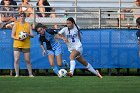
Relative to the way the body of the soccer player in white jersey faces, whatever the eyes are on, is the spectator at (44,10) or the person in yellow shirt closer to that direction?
the person in yellow shirt

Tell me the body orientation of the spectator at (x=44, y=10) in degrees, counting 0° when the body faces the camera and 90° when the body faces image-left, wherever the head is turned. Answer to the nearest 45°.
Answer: approximately 315°

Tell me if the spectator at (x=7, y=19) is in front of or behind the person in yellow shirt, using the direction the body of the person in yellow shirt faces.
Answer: behind

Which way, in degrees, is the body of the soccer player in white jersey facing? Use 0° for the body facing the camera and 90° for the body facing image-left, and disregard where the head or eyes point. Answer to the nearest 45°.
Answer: approximately 45°

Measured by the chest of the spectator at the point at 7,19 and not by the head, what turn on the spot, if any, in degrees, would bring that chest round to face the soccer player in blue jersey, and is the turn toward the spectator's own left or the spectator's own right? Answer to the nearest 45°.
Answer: approximately 45° to the spectator's own left

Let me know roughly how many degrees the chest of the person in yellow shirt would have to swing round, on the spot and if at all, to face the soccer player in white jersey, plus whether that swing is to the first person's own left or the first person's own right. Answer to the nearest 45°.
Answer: approximately 45° to the first person's own left
